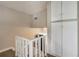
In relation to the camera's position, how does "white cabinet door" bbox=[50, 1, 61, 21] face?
facing the viewer and to the left of the viewer
